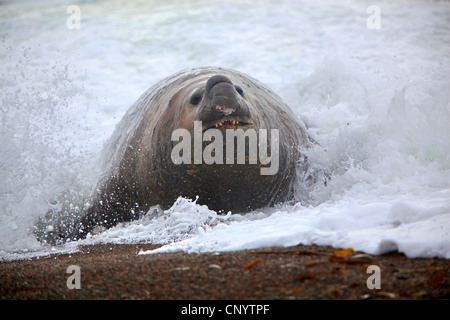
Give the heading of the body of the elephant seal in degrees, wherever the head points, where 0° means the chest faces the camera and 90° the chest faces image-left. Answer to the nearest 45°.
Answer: approximately 0°
